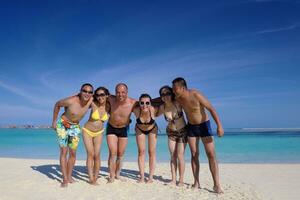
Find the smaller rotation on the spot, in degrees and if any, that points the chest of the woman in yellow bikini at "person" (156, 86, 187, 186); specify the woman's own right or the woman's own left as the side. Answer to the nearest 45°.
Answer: approximately 90° to the woman's own left

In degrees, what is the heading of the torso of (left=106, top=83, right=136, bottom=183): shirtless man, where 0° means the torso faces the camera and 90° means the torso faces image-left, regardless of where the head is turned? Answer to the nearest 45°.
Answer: approximately 0°

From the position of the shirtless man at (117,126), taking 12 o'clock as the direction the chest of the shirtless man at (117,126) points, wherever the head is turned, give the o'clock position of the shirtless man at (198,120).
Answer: the shirtless man at (198,120) is roughly at 10 o'clock from the shirtless man at (117,126).

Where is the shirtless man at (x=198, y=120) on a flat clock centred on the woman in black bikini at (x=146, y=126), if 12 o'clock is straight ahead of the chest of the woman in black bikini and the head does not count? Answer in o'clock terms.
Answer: The shirtless man is roughly at 10 o'clock from the woman in black bikini.

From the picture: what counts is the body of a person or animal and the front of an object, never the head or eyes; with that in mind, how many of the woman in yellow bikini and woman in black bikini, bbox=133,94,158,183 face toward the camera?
2

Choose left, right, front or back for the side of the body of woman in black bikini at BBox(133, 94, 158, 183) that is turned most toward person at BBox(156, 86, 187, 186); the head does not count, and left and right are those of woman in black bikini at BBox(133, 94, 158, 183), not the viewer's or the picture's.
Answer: left

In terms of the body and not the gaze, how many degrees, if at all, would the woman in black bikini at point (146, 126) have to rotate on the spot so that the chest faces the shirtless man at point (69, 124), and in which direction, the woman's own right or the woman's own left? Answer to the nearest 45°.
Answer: approximately 90° to the woman's own right

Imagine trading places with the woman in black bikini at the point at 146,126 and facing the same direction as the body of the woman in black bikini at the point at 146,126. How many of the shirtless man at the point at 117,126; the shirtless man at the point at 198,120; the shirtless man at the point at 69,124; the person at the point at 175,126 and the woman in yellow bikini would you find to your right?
3

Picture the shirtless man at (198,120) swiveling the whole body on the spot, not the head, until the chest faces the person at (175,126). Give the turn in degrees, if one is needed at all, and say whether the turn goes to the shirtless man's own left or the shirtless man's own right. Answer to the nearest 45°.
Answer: approximately 90° to the shirtless man's own right

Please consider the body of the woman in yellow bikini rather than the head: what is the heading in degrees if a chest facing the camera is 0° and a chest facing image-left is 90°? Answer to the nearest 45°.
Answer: approximately 0°
